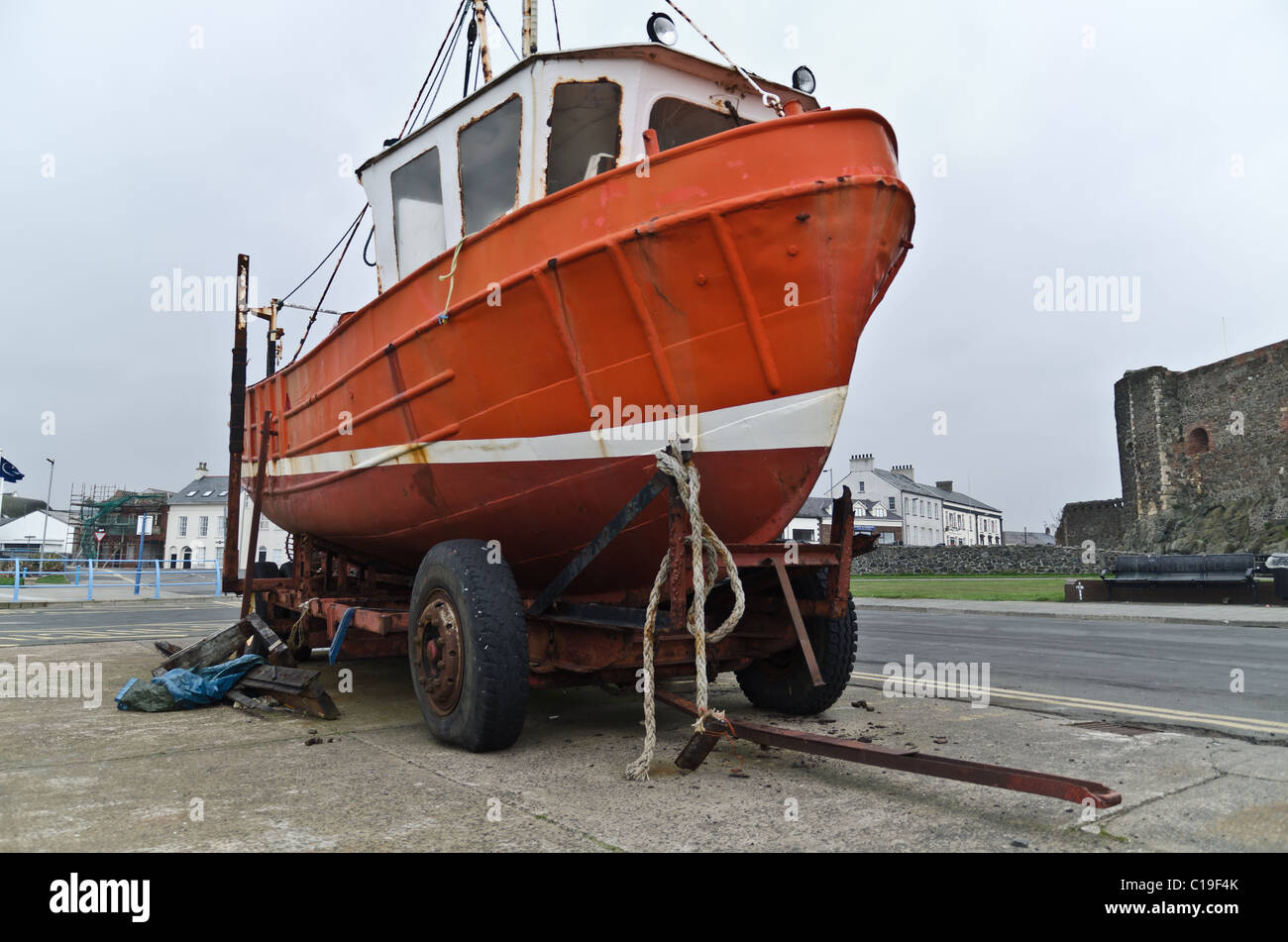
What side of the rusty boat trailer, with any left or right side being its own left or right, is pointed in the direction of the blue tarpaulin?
right

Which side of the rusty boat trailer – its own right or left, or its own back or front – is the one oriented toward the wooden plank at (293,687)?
back

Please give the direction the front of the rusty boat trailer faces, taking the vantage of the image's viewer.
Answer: facing the viewer and to the right of the viewer

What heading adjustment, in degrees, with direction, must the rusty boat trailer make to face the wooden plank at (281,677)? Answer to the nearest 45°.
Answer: approximately 180°

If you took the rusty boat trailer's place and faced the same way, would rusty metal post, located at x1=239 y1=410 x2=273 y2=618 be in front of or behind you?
behind

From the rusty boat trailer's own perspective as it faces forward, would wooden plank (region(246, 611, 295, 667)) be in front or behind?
behind
